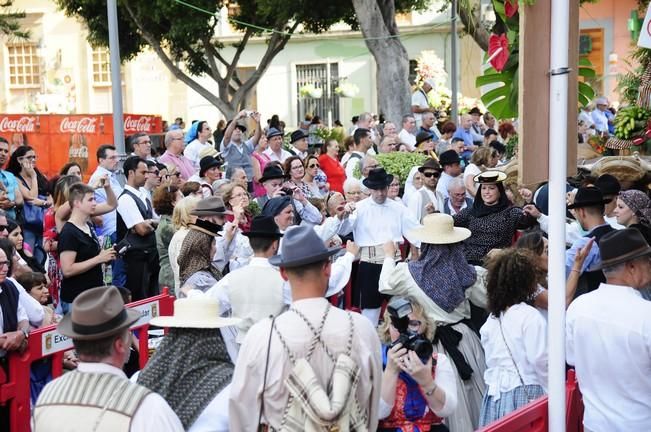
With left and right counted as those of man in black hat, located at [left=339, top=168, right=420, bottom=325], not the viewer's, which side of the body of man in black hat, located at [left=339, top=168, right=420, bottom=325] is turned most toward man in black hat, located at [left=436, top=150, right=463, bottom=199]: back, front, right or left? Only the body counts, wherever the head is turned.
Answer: back

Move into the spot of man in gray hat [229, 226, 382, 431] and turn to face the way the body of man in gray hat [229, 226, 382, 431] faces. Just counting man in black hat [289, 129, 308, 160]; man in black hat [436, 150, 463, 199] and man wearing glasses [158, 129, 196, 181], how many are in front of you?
3

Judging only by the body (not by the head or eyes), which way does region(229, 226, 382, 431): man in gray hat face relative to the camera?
away from the camera

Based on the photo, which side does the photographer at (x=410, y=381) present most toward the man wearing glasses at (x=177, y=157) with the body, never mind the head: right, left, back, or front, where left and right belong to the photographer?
back

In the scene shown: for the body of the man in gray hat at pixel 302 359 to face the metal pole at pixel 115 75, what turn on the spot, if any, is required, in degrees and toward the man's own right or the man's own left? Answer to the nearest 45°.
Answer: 0° — they already face it

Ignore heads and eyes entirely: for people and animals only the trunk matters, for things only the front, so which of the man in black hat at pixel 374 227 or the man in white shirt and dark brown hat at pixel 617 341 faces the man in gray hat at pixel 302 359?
the man in black hat at pixel 374 227

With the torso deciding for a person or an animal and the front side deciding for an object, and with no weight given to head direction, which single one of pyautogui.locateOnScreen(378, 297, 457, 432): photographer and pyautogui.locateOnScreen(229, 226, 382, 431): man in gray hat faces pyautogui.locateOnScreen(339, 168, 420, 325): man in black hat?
pyautogui.locateOnScreen(229, 226, 382, 431): man in gray hat

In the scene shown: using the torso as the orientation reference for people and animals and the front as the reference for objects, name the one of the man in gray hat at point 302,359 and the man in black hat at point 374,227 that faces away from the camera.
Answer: the man in gray hat at point 302,359

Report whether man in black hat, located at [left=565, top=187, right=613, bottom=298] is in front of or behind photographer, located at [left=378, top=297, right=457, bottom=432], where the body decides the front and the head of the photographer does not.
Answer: behind

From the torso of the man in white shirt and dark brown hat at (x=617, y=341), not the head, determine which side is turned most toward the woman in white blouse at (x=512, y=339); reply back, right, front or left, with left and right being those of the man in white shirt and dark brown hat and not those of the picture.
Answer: left

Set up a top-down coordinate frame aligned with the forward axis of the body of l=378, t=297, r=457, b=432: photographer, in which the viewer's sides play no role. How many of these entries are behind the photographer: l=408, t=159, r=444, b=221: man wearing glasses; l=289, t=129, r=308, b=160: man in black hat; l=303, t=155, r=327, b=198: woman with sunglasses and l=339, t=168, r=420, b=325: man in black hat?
4

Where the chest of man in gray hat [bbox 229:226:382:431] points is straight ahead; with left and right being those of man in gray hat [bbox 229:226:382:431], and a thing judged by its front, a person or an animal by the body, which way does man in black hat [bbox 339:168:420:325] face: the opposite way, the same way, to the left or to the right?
the opposite way
